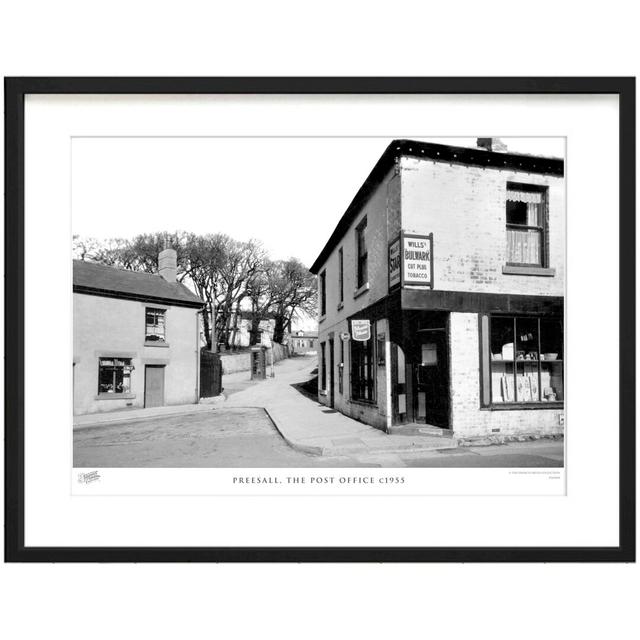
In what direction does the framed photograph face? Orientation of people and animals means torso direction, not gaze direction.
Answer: toward the camera
